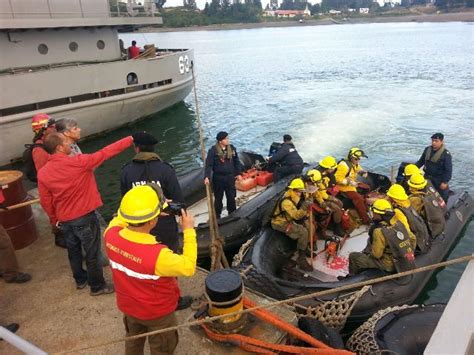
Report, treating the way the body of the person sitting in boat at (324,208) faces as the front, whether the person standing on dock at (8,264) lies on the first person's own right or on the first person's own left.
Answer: on the first person's own right

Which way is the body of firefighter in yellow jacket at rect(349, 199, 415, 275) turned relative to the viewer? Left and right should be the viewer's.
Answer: facing away from the viewer and to the left of the viewer

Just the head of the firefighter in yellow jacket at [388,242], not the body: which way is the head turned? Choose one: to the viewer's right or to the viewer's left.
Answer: to the viewer's left

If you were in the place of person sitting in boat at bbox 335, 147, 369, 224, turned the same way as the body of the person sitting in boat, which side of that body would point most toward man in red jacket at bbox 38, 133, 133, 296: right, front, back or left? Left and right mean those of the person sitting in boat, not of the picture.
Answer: right

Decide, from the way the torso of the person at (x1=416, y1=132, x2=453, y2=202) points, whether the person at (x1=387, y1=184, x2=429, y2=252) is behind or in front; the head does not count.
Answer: in front

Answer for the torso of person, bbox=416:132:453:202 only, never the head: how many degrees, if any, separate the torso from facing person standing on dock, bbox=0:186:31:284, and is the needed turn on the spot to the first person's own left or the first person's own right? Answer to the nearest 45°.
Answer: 0° — they already face them

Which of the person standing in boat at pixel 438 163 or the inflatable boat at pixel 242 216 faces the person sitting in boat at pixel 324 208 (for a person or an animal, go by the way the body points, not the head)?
the person standing in boat at pixel 438 163

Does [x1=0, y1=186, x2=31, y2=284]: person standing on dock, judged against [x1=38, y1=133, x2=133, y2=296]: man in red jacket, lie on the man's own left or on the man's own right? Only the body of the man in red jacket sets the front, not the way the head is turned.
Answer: on the man's own left
